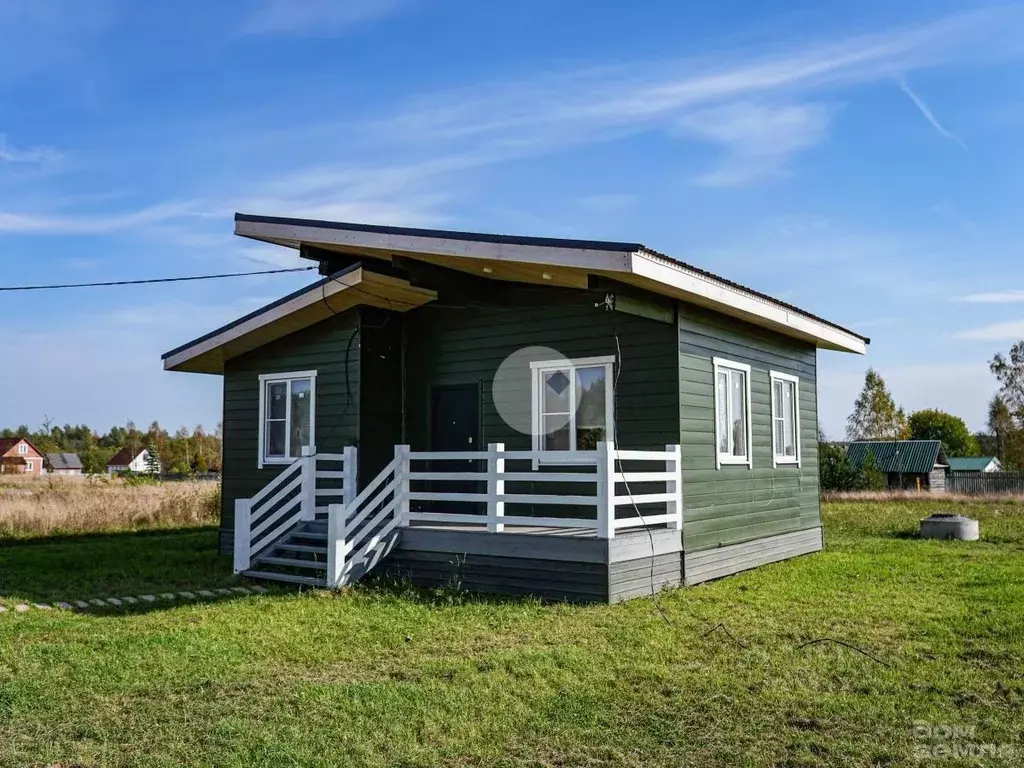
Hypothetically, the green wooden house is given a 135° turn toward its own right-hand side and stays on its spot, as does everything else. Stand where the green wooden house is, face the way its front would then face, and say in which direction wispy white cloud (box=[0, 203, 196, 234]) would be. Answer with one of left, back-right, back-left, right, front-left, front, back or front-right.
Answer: front-left

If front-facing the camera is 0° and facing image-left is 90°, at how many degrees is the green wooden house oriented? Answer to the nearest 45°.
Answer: approximately 45°

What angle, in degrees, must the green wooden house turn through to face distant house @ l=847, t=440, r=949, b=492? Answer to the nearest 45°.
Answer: approximately 180°

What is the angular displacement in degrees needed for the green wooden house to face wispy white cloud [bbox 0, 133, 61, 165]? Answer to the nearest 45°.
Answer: approximately 90° to its right

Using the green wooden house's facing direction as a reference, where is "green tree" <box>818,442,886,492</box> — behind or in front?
behind
